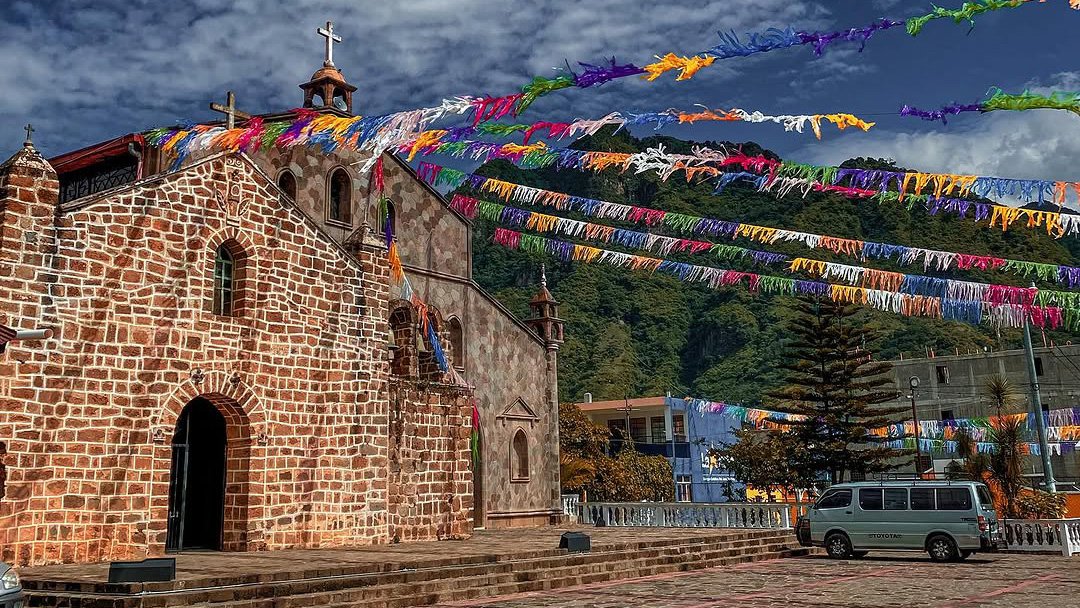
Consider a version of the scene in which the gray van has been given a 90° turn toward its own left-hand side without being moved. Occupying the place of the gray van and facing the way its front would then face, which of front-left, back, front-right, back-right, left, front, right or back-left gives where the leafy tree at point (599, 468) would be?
back-right

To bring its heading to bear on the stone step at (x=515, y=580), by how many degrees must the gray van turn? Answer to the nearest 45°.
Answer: approximately 45° to its left

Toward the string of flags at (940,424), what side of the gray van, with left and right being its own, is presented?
right

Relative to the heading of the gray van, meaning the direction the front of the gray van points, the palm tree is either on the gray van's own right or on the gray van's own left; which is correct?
on the gray van's own right

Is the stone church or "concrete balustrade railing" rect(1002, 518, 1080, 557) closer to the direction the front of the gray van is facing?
the stone church

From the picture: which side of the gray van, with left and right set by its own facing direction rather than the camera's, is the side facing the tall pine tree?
right

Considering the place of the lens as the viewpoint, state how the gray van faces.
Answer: facing to the left of the viewer

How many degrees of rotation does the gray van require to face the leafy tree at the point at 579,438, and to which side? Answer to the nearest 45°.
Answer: approximately 45° to its right

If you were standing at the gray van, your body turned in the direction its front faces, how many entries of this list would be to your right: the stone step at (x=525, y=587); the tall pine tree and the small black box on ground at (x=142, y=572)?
1

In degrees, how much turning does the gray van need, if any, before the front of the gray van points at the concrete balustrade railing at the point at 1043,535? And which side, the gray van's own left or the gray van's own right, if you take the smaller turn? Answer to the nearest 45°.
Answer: approximately 135° to the gray van's own right

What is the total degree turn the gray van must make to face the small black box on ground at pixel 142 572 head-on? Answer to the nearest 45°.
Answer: approximately 45° to its left

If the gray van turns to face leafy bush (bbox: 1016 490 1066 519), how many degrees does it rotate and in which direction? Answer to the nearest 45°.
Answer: approximately 135° to its right

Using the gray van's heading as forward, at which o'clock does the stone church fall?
The stone church is roughly at 11 o'clock from the gray van.

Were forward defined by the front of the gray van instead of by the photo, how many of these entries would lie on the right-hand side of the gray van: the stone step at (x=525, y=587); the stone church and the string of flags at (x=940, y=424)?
1
